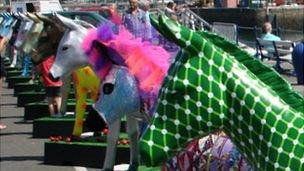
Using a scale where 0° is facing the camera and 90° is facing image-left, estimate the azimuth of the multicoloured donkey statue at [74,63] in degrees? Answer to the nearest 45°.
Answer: approximately 90°

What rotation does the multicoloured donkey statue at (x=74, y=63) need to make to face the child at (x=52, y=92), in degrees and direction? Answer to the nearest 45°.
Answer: approximately 90° to its right

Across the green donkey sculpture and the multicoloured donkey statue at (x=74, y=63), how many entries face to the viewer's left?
2

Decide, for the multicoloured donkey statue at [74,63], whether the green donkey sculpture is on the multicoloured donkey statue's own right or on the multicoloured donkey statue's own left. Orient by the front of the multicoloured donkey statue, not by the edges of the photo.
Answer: on the multicoloured donkey statue's own left

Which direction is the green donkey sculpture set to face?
to the viewer's left

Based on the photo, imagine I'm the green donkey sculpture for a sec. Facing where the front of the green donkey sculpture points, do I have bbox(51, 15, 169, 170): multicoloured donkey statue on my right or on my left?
on my right

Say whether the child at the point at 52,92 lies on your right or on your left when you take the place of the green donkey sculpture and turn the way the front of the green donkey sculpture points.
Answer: on your right
